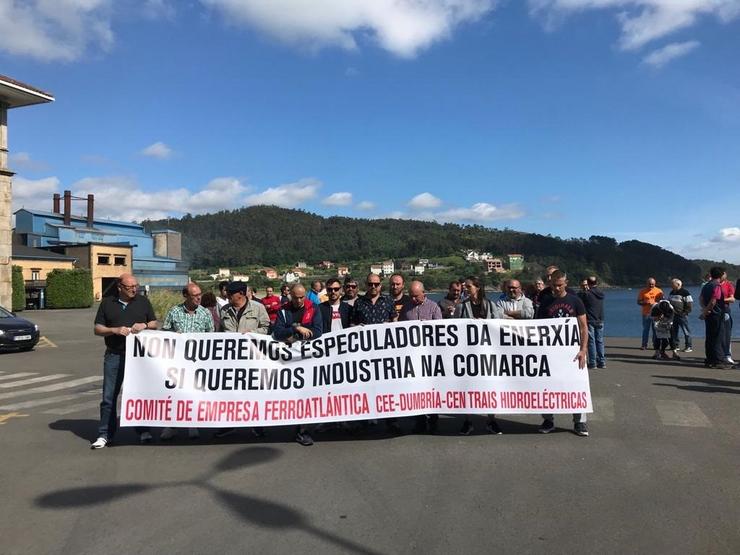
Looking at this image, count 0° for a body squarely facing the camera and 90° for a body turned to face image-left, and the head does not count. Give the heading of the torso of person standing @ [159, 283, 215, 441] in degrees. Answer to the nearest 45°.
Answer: approximately 0°

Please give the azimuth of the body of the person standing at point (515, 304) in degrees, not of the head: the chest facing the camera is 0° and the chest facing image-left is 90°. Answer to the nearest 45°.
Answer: approximately 0°

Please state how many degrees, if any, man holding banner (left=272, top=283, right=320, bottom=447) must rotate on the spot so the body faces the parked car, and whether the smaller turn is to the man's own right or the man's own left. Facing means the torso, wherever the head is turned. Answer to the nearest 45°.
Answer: approximately 135° to the man's own right

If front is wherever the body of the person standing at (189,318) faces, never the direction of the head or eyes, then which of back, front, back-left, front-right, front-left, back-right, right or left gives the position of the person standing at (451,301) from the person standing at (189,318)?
left

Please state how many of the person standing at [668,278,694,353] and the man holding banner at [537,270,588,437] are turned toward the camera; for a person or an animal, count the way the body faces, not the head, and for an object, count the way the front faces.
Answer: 2

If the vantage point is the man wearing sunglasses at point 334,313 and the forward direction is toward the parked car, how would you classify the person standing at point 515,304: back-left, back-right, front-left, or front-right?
back-right

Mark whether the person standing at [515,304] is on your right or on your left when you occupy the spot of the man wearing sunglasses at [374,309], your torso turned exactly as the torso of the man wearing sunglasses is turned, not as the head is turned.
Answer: on your left

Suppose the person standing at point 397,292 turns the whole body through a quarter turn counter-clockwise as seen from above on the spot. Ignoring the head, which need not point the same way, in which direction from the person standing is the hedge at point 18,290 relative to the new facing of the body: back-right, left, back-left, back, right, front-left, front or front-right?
back-left
